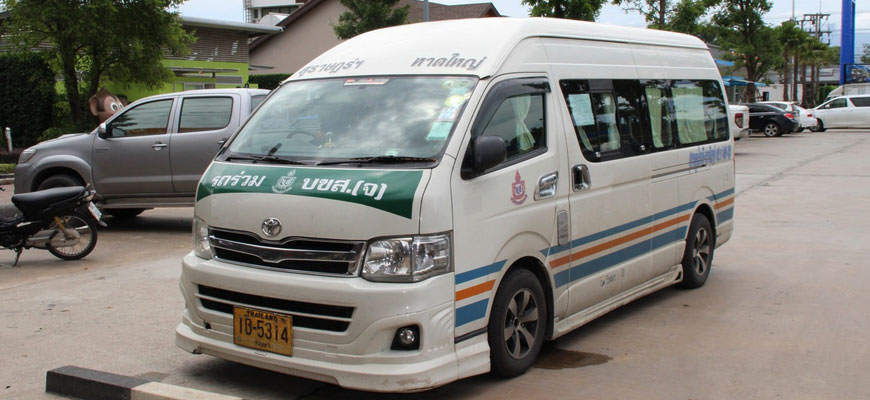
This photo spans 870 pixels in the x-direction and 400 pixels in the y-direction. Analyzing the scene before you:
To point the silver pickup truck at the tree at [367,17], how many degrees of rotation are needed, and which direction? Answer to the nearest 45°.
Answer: approximately 135° to its right

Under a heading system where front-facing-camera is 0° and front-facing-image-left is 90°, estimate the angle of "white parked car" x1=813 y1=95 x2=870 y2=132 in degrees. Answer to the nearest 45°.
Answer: approximately 90°

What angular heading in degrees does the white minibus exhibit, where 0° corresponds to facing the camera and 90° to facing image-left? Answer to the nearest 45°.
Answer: approximately 45°

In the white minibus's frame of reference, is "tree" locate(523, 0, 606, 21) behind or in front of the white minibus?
behind

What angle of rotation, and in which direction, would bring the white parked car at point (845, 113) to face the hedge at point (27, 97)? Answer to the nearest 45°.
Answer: approximately 45° to its left

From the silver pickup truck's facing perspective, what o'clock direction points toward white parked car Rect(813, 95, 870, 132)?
The white parked car is roughly at 5 o'clock from the silver pickup truck.

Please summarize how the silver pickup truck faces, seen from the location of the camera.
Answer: facing to the left of the viewer

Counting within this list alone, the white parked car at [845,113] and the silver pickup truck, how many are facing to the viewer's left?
2
